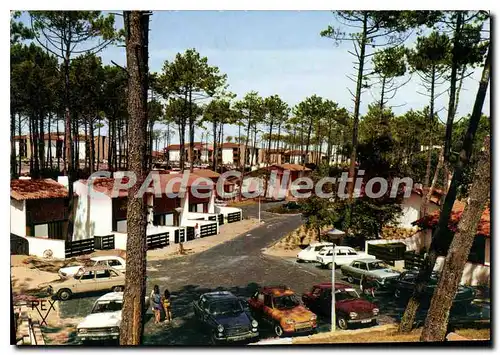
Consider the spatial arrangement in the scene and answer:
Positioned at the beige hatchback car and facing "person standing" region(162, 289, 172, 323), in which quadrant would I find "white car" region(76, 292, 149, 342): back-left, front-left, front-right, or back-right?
front-right

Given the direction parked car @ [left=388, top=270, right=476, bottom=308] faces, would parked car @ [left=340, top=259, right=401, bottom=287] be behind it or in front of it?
behind

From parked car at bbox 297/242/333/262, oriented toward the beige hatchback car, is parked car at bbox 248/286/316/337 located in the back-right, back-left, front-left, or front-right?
front-left

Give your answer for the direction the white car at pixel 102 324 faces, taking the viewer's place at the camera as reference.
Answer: facing the viewer and to the left of the viewer

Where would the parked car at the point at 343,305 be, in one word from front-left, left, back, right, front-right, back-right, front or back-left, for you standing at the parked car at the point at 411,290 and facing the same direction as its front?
right

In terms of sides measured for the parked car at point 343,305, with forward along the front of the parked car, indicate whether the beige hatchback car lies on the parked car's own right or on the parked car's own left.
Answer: on the parked car's own right

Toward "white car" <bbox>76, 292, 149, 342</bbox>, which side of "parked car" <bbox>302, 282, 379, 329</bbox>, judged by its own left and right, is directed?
right

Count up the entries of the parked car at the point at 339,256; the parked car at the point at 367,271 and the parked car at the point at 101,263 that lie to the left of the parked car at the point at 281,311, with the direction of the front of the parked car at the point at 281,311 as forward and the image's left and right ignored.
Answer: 2

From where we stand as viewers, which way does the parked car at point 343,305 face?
facing the viewer and to the right of the viewer

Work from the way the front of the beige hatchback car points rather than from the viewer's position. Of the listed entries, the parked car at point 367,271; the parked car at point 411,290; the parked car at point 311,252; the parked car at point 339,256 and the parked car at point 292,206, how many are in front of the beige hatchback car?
0

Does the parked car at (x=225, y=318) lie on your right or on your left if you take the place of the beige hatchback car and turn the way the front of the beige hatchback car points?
on your left

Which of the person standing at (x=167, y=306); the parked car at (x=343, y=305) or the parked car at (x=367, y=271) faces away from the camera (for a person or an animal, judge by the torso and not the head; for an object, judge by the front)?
the person standing

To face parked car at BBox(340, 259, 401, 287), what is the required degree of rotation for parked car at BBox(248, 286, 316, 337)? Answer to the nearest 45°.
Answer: approximately 90° to its left

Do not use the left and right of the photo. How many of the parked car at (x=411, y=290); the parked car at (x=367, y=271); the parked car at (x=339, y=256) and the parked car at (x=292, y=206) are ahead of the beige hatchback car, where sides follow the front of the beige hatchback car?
0
